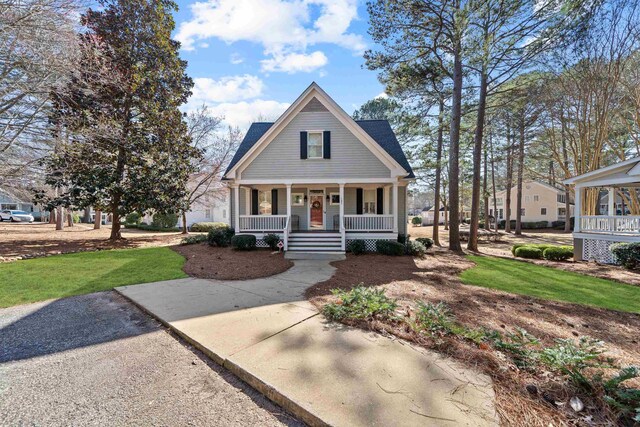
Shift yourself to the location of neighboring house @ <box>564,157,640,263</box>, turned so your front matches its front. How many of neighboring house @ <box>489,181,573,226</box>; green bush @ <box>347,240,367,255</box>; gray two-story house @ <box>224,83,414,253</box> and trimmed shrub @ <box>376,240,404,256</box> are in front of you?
3

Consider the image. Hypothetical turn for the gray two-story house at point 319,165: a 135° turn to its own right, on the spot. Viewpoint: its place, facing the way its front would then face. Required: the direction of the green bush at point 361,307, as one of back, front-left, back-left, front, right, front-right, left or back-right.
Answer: back-left

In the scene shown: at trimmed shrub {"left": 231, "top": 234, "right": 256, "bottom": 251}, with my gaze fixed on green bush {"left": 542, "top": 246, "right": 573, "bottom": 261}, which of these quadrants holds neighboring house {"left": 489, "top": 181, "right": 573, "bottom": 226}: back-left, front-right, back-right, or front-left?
front-left

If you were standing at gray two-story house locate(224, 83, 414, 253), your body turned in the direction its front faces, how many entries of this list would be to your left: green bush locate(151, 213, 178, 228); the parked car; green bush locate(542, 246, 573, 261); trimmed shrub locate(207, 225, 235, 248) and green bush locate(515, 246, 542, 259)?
2

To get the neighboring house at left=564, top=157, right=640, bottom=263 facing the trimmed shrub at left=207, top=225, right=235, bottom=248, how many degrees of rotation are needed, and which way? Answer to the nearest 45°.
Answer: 0° — it already faces it

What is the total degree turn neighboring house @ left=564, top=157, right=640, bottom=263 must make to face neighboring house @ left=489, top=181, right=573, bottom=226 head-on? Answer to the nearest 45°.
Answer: approximately 135° to its right

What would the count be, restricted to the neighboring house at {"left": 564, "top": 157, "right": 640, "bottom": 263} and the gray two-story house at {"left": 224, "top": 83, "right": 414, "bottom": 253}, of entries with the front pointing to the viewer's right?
0

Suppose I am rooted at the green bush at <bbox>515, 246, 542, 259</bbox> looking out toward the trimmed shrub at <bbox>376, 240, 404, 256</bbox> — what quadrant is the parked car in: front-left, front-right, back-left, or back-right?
front-right

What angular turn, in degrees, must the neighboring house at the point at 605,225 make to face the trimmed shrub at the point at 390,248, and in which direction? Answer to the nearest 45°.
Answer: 0° — it already faces it

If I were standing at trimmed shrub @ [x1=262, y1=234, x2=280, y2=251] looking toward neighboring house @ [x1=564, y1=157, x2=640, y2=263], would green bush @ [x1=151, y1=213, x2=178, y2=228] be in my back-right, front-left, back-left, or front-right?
back-left

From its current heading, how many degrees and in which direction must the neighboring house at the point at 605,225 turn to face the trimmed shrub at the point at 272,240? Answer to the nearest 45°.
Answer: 0° — it already faces it

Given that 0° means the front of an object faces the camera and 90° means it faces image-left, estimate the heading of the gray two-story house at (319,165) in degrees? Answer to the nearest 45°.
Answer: approximately 0°

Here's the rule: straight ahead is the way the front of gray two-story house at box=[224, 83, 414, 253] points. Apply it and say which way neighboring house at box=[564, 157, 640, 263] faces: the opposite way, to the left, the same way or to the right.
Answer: to the right

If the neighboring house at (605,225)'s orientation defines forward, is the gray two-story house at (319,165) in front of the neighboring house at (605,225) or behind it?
in front

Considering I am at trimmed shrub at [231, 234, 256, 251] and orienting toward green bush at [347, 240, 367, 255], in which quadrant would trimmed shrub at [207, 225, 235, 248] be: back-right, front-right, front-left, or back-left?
back-left

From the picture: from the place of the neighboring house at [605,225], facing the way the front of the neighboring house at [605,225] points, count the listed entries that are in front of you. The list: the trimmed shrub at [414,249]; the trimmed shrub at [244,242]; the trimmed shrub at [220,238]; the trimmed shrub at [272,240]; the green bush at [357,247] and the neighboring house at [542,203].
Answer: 5

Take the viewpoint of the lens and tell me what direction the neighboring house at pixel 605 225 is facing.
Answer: facing the viewer and to the left of the viewer
